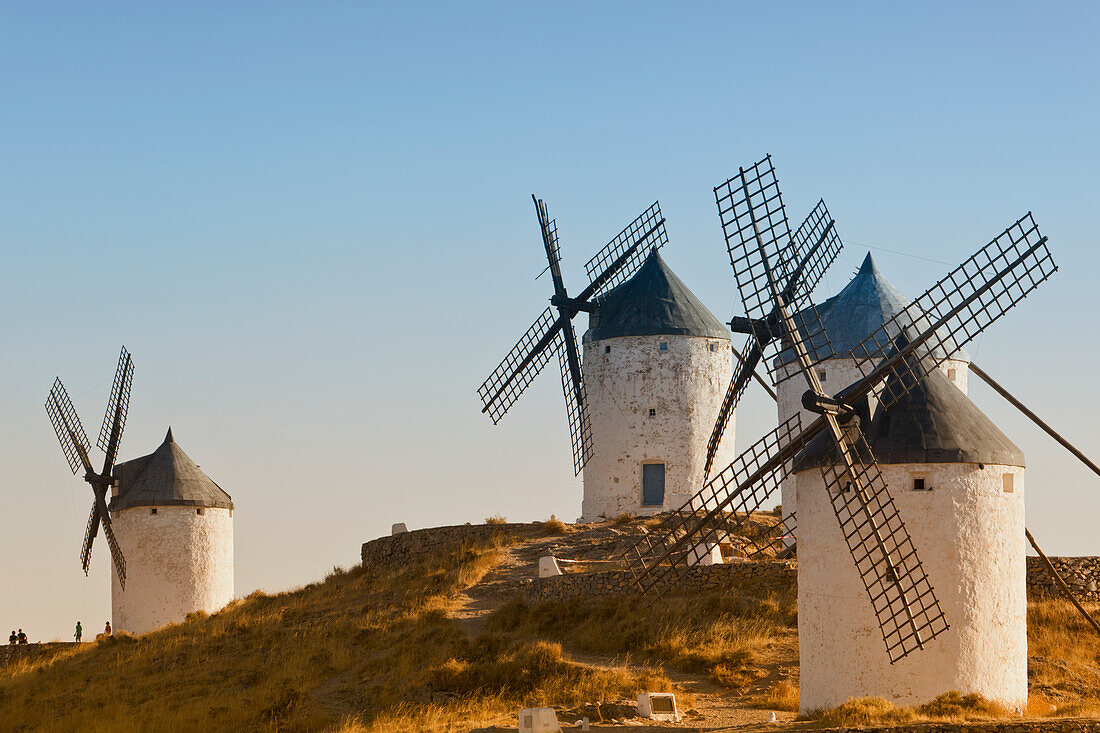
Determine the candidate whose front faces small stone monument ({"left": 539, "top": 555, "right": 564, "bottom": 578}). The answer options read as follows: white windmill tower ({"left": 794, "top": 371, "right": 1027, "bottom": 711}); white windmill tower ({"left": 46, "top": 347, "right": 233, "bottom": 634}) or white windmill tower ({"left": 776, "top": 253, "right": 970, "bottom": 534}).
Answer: white windmill tower ({"left": 776, "top": 253, "right": 970, "bottom": 534})

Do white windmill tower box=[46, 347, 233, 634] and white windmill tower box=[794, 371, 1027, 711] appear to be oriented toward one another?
no

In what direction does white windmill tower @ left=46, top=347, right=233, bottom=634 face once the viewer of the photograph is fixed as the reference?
facing to the left of the viewer

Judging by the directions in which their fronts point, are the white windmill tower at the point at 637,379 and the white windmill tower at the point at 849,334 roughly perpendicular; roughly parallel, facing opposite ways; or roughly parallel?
roughly parallel

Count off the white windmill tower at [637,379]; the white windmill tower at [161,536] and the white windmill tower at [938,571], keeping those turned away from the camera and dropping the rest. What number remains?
0

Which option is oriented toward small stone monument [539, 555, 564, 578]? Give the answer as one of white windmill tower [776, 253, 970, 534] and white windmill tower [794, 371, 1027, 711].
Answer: white windmill tower [776, 253, 970, 534]

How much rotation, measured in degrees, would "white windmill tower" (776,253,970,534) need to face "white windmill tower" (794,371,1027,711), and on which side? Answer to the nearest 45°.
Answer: approximately 45° to its left

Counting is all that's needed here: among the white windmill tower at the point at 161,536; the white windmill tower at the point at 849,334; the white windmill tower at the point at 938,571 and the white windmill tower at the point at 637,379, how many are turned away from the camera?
0

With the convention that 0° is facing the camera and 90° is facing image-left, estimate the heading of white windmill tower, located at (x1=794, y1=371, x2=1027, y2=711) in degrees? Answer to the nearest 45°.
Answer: approximately 45°

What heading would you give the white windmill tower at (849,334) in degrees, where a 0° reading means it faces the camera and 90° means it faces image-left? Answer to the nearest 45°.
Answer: approximately 45°

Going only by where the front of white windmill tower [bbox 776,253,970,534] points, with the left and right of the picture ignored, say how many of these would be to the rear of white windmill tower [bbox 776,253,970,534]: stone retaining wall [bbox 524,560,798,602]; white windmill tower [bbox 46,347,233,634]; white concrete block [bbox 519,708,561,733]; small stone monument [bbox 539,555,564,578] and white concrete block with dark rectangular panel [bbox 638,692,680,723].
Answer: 0

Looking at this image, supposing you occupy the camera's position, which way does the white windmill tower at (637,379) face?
facing the viewer and to the left of the viewer

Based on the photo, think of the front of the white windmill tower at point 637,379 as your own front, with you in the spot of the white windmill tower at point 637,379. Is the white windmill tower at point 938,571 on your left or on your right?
on your left

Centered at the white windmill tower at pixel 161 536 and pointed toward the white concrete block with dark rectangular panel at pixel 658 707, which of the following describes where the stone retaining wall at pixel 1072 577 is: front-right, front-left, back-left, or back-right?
front-left

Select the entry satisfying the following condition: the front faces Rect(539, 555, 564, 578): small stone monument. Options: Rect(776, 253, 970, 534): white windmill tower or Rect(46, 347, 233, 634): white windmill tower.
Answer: Rect(776, 253, 970, 534): white windmill tower

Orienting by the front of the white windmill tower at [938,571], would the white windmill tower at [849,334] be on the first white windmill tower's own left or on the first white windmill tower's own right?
on the first white windmill tower's own right

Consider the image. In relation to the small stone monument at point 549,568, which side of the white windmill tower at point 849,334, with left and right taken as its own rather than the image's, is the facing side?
front

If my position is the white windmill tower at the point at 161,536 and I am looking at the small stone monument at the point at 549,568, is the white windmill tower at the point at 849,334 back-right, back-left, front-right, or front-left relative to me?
front-left

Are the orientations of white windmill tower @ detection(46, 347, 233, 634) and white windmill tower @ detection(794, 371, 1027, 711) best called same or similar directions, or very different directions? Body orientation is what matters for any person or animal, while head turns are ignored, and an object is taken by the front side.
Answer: same or similar directions
